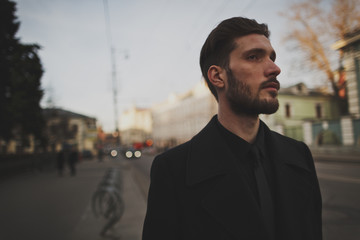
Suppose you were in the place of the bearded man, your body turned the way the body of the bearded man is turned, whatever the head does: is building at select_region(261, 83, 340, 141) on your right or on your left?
on your left

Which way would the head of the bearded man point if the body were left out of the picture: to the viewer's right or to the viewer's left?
to the viewer's right

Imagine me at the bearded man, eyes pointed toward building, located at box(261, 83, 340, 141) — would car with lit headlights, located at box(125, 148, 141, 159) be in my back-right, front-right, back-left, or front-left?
front-left

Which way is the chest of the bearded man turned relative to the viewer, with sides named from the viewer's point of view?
facing the viewer and to the right of the viewer

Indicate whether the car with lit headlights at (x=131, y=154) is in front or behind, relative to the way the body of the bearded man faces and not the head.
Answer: behind

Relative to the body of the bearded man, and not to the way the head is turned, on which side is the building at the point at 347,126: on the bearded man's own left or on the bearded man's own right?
on the bearded man's own left
